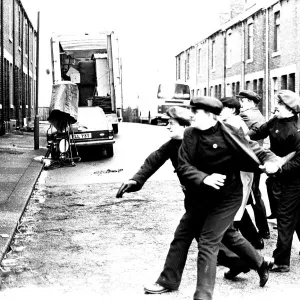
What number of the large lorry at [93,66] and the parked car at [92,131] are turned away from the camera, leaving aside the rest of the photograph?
2

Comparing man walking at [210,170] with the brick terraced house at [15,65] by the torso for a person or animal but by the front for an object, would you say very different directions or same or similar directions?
very different directions

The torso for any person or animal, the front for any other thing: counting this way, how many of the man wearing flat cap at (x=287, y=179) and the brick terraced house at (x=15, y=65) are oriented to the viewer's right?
1

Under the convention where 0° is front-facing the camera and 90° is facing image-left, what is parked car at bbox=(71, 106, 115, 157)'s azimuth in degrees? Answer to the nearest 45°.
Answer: approximately 180°

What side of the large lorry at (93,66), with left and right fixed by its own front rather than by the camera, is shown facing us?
back

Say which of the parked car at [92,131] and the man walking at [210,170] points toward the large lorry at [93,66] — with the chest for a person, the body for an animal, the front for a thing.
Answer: the parked car

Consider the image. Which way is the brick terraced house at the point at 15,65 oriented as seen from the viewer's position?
to the viewer's right

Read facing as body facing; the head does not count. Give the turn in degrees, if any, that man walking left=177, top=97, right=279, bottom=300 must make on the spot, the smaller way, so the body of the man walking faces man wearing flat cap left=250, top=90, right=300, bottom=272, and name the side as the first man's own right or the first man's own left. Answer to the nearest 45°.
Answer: approximately 180°

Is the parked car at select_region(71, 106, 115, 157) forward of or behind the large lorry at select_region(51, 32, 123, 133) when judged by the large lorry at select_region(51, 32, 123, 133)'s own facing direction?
behind

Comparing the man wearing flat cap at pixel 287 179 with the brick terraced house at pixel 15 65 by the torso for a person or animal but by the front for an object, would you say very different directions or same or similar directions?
very different directions
